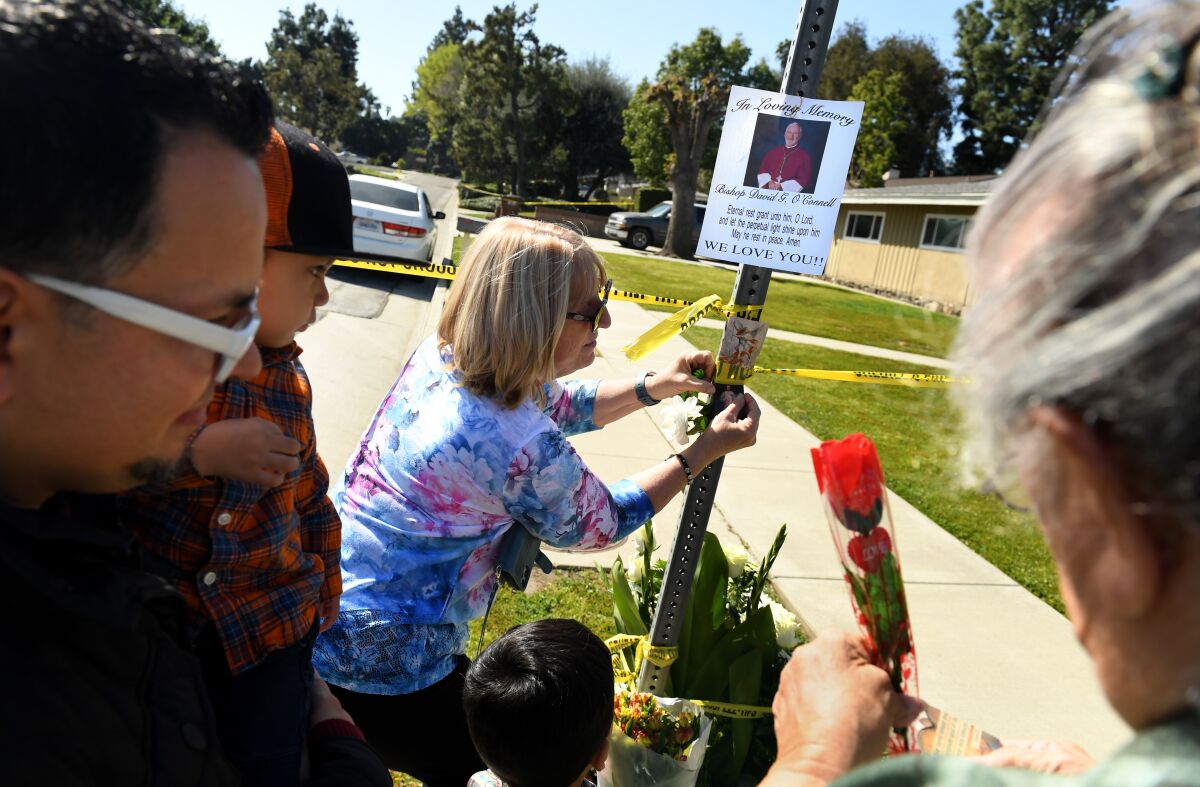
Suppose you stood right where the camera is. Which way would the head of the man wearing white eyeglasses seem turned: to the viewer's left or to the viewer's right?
to the viewer's right

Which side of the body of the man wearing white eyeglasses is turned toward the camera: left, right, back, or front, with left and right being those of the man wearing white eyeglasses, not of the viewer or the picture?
right

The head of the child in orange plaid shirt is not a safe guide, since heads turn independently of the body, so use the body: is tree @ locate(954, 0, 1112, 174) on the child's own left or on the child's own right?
on the child's own left

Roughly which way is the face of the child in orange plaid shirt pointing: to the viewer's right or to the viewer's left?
to the viewer's right

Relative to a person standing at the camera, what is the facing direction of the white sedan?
facing away from the viewer
